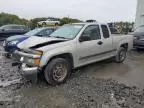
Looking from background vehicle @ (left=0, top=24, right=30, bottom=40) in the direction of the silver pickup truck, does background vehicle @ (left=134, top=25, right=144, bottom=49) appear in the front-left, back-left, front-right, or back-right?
front-left

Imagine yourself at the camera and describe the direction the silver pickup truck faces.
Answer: facing the viewer and to the left of the viewer

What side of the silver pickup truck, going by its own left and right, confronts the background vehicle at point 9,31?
right

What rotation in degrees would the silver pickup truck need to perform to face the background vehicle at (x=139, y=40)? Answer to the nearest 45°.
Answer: approximately 180°

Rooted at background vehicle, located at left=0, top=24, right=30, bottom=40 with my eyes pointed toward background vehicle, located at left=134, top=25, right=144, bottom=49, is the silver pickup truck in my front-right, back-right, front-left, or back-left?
front-right
